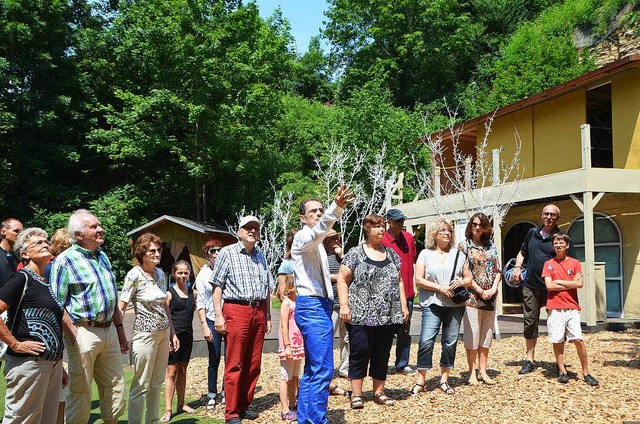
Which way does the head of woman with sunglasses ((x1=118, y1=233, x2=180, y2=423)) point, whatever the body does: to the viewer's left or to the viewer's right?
to the viewer's right

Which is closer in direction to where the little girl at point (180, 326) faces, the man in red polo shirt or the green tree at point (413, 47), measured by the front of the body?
the man in red polo shirt

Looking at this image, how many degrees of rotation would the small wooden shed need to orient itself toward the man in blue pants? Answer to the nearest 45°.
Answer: approximately 45° to its left

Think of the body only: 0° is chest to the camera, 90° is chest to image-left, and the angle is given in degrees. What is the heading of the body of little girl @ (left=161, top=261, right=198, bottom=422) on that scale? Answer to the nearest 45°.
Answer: approximately 0°

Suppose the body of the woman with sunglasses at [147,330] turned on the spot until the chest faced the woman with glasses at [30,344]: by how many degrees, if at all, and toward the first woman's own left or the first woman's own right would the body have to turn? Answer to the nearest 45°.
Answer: approximately 90° to the first woman's own right

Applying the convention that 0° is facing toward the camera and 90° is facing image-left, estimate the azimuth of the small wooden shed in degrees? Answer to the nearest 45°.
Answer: approximately 45°

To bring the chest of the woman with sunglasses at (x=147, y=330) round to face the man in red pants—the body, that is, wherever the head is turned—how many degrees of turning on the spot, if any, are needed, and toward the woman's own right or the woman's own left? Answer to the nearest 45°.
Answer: approximately 45° to the woman's own left

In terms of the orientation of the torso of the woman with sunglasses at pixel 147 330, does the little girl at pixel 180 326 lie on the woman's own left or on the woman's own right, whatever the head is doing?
on the woman's own left

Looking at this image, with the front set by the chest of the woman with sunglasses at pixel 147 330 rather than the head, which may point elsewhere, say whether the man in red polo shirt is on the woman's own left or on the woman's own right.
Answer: on the woman's own left

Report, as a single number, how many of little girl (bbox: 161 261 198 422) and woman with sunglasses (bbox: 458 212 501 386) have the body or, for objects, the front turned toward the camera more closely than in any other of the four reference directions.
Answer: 2

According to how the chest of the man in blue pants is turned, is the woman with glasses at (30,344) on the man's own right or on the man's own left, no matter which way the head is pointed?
on the man's own right
